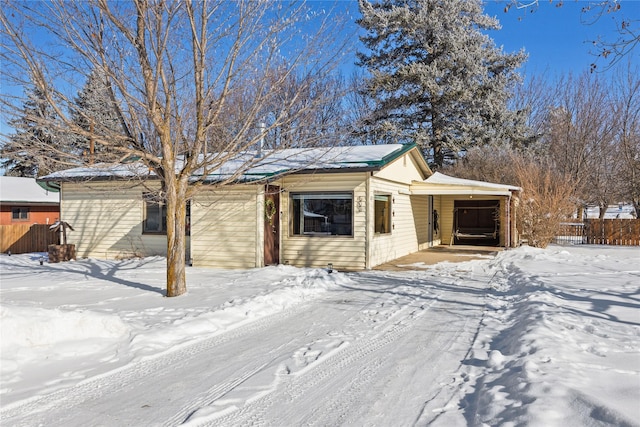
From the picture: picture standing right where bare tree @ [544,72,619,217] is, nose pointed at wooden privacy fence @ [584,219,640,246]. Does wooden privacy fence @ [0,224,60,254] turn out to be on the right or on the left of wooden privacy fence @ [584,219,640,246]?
right

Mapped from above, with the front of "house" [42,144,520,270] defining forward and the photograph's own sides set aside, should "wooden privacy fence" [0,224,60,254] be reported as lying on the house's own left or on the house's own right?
on the house's own right

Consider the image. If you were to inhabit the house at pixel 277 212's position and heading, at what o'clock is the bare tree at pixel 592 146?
The bare tree is roughly at 8 o'clock from the house.

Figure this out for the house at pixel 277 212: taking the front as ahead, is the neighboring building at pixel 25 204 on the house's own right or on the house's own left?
on the house's own right

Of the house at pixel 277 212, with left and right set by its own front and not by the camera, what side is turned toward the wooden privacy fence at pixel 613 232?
left

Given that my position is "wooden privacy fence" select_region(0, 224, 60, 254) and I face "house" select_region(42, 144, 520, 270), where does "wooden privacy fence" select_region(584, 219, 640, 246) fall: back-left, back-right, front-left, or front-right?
front-left

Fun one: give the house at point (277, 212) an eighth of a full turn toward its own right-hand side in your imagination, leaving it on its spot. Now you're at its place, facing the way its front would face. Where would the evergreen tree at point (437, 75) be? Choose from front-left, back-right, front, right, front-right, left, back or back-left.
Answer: back

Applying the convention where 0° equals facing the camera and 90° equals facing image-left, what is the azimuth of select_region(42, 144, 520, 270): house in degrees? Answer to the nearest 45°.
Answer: approximately 0°
